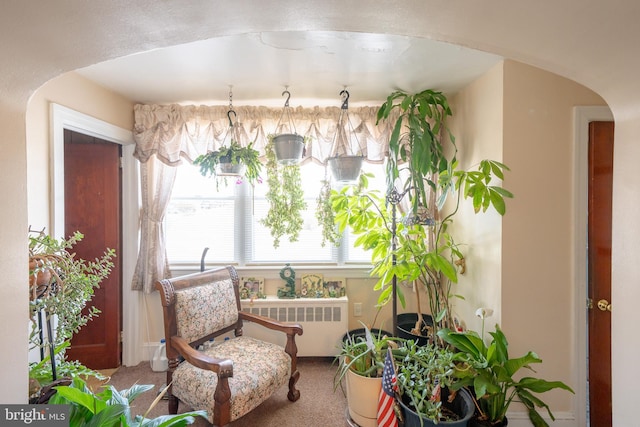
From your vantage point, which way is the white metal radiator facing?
toward the camera

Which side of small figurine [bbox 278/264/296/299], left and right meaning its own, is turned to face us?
front

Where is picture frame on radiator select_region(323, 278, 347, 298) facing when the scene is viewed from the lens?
facing the viewer

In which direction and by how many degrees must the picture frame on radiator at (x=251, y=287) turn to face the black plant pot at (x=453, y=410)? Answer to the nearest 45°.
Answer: approximately 45° to its left

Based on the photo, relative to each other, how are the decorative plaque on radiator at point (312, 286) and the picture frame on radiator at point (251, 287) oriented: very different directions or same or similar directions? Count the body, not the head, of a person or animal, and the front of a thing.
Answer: same or similar directions

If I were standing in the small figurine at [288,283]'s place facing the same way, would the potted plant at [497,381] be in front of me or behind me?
in front

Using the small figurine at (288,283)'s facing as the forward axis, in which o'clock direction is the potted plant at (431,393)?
The potted plant is roughly at 11 o'clock from the small figurine.

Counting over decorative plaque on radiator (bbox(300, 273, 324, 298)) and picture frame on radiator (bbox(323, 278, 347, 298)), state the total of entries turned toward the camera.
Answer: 2

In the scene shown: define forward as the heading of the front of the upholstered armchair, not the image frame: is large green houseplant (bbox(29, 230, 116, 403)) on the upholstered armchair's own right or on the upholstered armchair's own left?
on the upholstered armchair's own right

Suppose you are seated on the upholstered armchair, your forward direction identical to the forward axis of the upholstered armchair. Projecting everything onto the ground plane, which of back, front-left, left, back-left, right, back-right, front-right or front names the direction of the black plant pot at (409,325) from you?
front-left

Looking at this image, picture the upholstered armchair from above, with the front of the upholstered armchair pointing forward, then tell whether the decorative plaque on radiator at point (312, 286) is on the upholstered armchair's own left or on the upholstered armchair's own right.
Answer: on the upholstered armchair's own left

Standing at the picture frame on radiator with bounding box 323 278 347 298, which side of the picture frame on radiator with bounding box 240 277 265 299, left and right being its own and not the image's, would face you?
left
